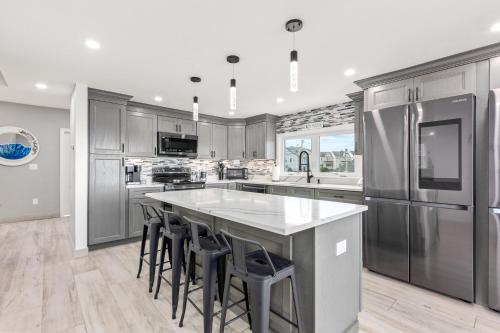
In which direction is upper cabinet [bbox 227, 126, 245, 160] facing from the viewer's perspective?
toward the camera

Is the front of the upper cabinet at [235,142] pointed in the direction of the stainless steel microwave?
no

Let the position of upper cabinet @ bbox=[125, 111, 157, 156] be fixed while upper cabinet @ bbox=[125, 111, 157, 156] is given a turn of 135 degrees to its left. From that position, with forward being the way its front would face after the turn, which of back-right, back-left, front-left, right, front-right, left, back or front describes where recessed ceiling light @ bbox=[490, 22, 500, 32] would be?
right

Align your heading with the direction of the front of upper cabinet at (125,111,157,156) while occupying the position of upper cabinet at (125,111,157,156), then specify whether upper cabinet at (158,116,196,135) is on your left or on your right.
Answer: on your left

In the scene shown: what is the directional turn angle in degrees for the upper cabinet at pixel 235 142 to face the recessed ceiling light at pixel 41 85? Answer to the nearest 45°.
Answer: approximately 45° to its right

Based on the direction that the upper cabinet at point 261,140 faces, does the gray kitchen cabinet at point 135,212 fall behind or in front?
in front

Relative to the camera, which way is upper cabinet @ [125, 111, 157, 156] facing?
toward the camera

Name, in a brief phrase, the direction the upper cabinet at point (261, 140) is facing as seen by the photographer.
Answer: facing the viewer and to the left of the viewer

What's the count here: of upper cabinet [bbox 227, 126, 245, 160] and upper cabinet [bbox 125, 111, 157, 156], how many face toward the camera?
2

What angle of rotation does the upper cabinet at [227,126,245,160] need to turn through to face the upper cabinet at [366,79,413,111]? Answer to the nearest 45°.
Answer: approximately 45° to its left

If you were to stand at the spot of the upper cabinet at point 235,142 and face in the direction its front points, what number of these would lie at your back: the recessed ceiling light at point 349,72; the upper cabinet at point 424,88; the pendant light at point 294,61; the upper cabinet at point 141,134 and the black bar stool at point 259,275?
0

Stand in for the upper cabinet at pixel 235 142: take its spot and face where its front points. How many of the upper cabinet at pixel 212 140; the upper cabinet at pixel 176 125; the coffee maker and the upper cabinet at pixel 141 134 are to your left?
0

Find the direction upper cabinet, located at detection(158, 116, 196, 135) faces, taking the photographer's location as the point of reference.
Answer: facing the viewer and to the right of the viewer

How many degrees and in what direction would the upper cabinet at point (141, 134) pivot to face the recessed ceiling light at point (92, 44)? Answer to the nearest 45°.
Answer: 0° — it already faces it

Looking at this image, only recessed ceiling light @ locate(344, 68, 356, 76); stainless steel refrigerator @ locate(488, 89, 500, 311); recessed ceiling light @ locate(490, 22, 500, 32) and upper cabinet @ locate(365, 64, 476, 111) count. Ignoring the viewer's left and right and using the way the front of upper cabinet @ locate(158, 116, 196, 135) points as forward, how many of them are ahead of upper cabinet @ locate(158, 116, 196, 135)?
4

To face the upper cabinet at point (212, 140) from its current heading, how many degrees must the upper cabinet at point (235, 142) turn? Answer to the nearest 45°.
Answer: approximately 45° to its right
